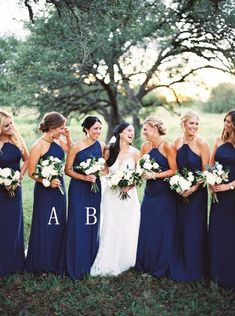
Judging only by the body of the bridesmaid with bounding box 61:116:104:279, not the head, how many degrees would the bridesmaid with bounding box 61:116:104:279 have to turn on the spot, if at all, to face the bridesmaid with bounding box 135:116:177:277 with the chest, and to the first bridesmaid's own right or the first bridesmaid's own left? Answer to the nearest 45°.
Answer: approximately 45° to the first bridesmaid's own left

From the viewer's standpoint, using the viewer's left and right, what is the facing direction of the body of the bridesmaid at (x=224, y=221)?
facing the viewer and to the left of the viewer

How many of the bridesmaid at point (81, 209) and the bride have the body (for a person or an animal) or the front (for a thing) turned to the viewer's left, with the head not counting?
0

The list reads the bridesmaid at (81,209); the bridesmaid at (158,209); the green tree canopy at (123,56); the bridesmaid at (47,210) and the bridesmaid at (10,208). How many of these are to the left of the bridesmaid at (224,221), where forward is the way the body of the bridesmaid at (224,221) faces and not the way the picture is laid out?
0

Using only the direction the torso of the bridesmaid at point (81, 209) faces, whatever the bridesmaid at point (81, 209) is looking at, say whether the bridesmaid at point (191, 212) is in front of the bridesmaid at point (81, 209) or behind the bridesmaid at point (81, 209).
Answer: in front

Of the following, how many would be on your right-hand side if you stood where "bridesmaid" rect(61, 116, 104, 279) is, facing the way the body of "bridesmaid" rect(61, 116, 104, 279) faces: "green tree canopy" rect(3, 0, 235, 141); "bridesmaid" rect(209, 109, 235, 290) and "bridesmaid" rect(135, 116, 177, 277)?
0

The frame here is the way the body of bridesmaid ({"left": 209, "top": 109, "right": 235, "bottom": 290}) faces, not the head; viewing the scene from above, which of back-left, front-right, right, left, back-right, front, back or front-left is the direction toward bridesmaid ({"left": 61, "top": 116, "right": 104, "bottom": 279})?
front-right

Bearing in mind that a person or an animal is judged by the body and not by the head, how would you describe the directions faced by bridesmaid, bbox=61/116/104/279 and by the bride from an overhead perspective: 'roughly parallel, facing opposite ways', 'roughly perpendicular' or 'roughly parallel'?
roughly parallel

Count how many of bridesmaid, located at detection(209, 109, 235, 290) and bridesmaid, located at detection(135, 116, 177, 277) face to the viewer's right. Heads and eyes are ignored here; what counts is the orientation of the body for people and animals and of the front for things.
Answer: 0

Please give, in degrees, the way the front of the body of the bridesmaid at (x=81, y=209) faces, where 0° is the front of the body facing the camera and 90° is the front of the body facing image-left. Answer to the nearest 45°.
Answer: approximately 315°

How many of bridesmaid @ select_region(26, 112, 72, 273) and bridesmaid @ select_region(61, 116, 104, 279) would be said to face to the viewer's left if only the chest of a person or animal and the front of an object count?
0

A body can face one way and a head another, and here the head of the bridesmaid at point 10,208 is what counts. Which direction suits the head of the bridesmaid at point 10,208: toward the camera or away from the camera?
toward the camera

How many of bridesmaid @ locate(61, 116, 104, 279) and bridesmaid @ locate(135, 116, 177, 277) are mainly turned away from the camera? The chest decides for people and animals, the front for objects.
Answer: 0

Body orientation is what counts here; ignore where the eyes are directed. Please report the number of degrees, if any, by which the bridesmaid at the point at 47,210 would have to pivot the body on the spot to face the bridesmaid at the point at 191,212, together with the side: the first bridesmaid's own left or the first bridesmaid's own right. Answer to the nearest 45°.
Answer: approximately 45° to the first bridesmaid's own left

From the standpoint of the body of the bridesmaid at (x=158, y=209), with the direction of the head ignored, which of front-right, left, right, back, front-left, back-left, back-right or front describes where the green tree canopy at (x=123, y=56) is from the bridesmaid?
back-right

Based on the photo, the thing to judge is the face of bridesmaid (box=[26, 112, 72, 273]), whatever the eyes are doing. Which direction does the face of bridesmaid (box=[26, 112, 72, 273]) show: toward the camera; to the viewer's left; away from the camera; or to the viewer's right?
to the viewer's right

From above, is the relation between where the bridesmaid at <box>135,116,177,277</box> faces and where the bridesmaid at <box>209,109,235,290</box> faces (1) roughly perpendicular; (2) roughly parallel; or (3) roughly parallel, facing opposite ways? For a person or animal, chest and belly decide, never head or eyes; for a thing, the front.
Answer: roughly parallel

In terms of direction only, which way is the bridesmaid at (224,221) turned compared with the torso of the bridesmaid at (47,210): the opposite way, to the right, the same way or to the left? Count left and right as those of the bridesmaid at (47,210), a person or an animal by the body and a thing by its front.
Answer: to the right

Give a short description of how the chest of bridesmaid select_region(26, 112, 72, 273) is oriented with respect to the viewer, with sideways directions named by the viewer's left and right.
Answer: facing the viewer and to the right of the viewer

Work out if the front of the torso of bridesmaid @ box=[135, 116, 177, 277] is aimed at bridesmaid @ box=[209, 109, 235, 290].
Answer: no
